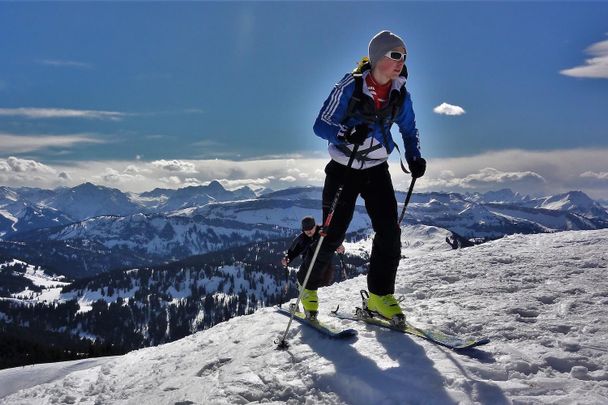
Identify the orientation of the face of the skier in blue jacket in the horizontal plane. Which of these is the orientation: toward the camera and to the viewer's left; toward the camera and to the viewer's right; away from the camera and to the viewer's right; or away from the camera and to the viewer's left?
toward the camera and to the viewer's right

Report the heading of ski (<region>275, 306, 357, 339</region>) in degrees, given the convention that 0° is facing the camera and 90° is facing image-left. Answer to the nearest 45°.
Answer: approximately 315°

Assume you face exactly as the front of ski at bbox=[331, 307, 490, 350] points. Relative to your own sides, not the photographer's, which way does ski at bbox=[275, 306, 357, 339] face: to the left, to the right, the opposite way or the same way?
the same way

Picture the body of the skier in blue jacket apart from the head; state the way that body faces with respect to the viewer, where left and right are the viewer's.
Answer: facing the viewer and to the right of the viewer
